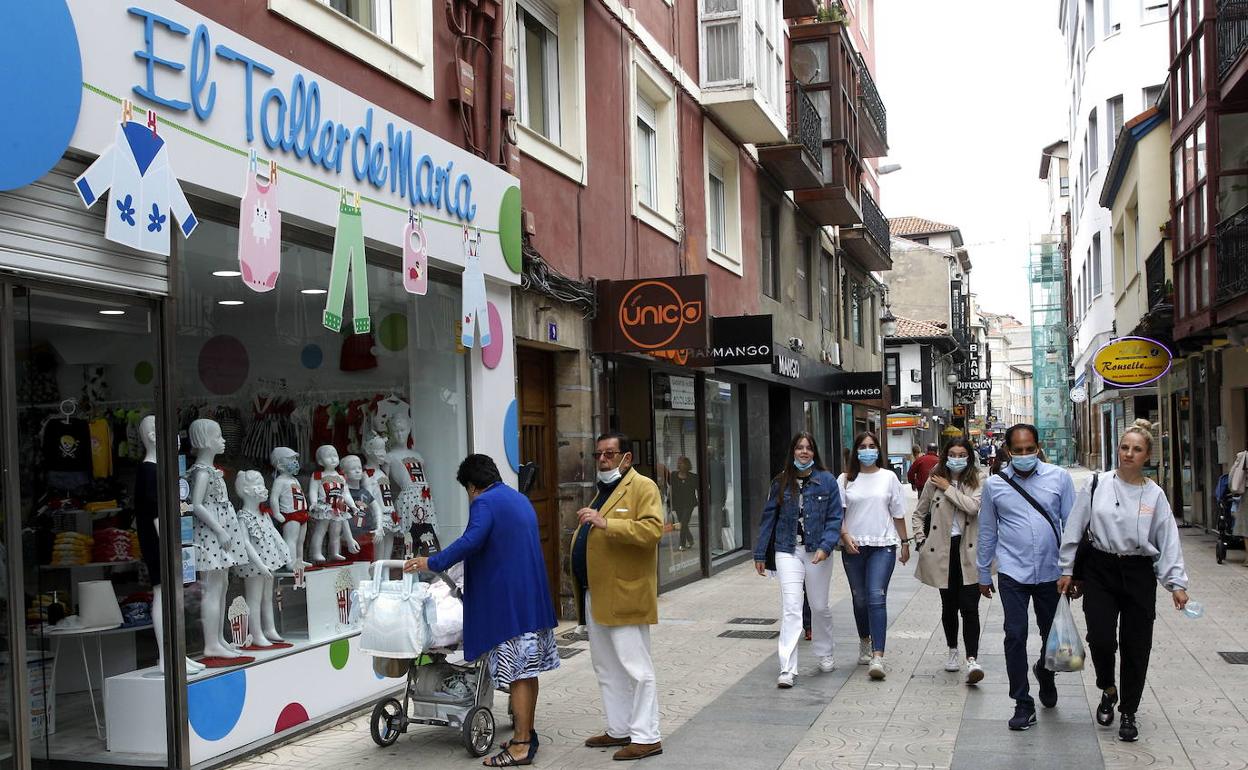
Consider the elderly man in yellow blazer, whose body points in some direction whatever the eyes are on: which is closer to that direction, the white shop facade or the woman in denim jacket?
the white shop facade

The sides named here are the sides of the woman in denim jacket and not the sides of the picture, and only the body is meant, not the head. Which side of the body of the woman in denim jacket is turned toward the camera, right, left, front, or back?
front

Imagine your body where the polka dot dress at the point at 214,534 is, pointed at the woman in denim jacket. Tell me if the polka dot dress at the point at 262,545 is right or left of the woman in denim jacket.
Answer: left

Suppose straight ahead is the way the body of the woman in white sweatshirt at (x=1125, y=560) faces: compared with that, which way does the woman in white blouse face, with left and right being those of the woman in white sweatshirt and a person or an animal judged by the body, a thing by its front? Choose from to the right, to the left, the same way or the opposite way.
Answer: the same way

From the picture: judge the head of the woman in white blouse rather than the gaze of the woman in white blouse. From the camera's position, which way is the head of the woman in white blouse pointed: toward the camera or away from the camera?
toward the camera

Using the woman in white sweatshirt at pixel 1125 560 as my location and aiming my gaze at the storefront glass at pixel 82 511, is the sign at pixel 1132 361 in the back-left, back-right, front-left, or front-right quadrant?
back-right

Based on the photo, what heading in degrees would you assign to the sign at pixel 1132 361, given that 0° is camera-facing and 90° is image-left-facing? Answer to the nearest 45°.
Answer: approximately 0°

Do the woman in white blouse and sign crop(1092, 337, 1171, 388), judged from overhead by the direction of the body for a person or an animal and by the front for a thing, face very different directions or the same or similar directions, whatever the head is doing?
same or similar directions

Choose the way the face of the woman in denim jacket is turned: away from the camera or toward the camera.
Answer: toward the camera

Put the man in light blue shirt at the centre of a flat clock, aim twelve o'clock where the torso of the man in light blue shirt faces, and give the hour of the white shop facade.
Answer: The white shop facade is roughly at 2 o'clock from the man in light blue shirt.

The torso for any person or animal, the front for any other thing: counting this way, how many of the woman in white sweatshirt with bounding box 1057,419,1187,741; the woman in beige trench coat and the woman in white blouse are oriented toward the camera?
3

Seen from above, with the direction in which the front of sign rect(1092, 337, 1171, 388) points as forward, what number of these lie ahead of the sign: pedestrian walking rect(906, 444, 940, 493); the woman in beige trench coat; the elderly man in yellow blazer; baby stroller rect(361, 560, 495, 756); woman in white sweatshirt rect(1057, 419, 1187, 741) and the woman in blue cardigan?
5

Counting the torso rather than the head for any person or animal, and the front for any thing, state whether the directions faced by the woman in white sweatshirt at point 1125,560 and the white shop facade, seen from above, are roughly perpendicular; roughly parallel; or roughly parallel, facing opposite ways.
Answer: roughly perpendicular

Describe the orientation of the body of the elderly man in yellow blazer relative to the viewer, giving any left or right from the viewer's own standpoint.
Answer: facing the viewer and to the left of the viewer

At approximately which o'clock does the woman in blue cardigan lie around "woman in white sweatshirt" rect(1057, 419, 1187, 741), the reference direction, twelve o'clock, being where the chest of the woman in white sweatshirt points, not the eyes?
The woman in blue cardigan is roughly at 2 o'clock from the woman in white sweatshirt.

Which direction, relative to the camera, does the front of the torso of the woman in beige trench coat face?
toward the camera

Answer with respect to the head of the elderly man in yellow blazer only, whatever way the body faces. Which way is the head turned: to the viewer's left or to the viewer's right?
to the viewer's left
